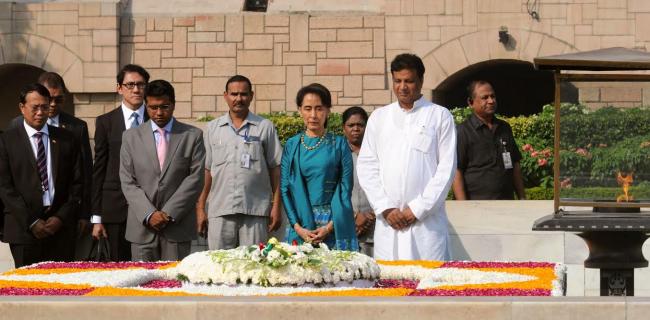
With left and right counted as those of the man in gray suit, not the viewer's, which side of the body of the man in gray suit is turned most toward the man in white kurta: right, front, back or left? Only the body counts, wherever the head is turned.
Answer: left

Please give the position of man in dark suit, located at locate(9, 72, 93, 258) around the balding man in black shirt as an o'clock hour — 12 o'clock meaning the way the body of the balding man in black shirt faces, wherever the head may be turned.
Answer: The man in dark suit is roughly at 4 o'clock from the balding man in black shirt.

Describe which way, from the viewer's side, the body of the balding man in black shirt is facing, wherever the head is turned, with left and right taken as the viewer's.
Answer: facing the viewer and to the right of the viewer

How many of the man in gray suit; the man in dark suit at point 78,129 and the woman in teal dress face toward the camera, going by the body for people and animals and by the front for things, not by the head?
3

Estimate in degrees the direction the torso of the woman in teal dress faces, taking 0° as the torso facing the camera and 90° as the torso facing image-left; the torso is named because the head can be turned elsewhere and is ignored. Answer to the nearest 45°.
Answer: approximately 0°

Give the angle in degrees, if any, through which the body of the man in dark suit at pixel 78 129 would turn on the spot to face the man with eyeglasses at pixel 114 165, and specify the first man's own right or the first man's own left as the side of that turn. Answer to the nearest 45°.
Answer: approximately 45° to the first man's own left
